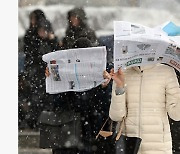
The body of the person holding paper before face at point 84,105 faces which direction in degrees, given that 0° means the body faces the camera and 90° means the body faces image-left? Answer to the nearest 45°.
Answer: approximately 0°

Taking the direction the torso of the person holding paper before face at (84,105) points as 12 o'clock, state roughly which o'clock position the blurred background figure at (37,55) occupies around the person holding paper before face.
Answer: The blurred background figure is roughly at 4 o'clock from the person holding paper before face.
